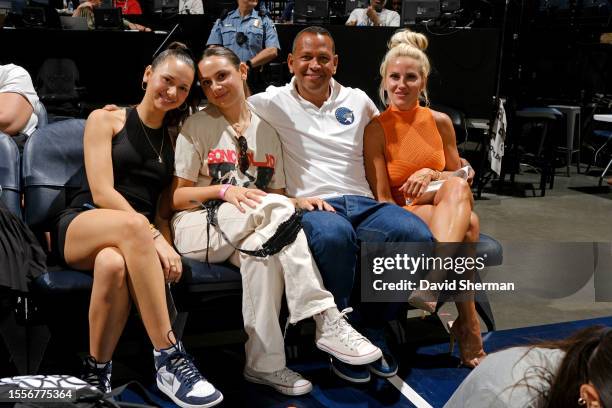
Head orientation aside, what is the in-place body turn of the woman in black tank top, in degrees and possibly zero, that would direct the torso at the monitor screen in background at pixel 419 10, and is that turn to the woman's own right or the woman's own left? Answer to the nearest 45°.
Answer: approximately 90° to the woman's own left

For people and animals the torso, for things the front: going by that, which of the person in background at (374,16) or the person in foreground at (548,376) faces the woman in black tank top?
the person in background at (374,16)

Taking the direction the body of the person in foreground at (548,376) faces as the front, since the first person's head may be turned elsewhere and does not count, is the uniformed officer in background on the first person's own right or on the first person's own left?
on the first person's own left

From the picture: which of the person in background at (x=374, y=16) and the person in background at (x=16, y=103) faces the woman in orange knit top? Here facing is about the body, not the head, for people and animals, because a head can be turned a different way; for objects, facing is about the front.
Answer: the person in background at (x=374, y=16)

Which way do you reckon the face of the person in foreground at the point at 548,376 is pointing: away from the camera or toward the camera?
away from the camera
